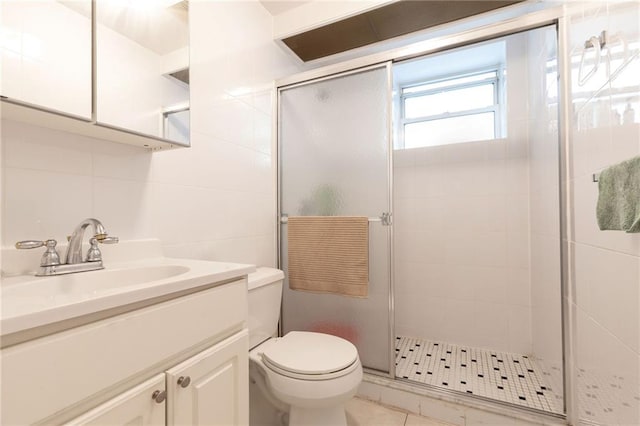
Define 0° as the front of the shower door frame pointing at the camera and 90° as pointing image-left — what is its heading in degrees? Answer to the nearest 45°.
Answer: approximately 45°

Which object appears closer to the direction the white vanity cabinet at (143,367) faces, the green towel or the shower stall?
the green towel

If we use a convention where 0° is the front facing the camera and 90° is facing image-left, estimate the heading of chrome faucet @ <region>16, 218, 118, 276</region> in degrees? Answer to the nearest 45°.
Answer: approximately 315°

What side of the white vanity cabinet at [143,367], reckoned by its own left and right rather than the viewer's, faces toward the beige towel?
left

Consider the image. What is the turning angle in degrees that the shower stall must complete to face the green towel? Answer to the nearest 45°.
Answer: approximately 45° to its left

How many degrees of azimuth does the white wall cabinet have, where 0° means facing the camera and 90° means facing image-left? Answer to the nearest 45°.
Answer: approximately 315°
